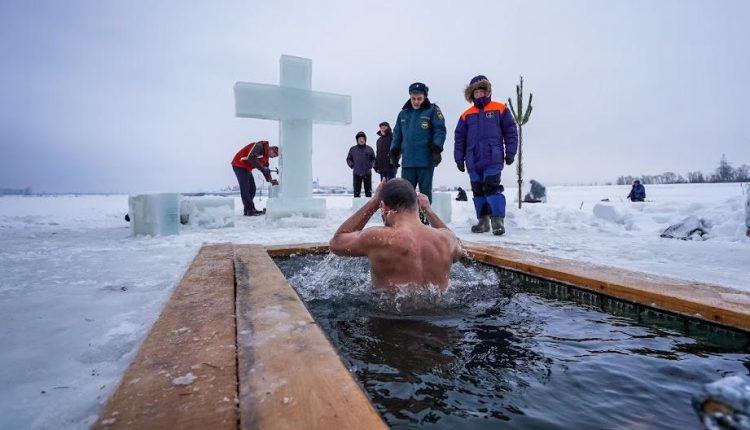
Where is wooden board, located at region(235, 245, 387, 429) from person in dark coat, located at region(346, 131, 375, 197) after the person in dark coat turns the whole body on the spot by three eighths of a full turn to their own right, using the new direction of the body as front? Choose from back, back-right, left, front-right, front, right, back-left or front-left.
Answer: back-left

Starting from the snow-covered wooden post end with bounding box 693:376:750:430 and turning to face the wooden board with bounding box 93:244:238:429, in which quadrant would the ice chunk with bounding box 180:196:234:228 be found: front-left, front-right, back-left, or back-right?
front-right

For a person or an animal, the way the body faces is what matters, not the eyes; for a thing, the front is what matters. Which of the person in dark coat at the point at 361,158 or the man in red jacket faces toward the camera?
the person in dark coat

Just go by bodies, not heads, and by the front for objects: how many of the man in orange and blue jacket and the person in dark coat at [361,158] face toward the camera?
2

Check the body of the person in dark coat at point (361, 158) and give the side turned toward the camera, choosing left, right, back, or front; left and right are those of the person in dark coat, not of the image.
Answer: front

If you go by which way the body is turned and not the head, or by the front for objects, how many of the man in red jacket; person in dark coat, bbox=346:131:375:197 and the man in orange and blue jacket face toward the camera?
2

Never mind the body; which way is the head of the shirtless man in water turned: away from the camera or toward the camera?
away from the camera

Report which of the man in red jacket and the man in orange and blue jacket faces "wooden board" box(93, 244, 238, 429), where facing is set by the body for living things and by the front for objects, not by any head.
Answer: the man in orange and blue jacket

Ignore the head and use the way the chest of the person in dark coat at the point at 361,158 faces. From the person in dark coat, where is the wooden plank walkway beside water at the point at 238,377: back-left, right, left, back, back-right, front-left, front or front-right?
front

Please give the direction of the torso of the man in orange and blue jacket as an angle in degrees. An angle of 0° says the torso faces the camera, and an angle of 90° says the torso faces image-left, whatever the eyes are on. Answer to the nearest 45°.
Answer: approximately 0°

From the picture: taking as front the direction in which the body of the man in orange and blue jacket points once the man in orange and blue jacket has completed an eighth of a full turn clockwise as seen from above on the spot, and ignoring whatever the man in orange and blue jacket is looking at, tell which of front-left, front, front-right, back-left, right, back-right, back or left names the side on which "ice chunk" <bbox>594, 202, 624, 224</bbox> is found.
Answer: back

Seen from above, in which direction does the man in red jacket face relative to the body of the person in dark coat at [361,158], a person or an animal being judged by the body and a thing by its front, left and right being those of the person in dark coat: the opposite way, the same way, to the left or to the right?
to the left

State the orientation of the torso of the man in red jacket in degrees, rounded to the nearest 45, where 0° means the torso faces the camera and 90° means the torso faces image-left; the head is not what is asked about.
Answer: approximately 270°

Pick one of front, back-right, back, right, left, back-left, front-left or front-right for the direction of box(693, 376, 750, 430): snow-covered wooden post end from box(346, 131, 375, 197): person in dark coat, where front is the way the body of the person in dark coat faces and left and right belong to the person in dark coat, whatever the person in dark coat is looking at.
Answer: front

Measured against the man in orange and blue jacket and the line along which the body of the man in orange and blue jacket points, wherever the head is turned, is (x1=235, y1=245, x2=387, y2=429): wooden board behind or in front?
in front
